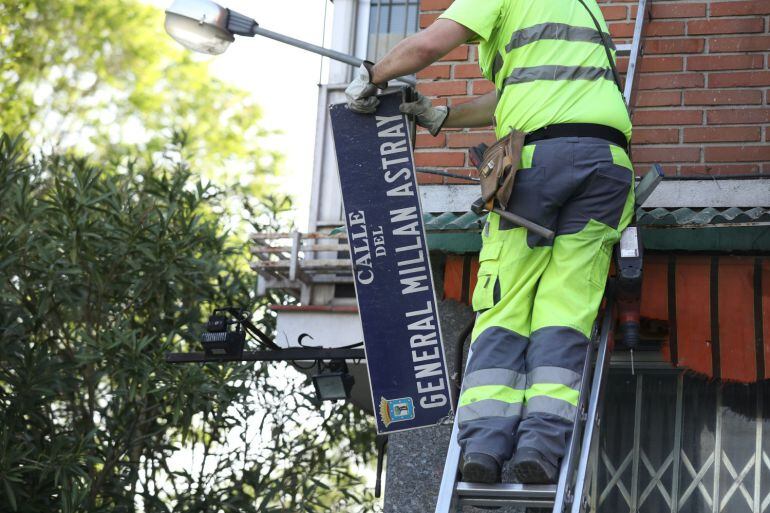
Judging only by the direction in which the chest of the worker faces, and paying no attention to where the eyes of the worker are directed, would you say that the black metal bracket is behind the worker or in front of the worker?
in front

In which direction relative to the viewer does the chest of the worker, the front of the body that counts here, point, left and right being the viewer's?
facing away from the viewer and to the left of the viewer

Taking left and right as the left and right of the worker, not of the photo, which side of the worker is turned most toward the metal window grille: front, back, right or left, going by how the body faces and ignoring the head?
right
